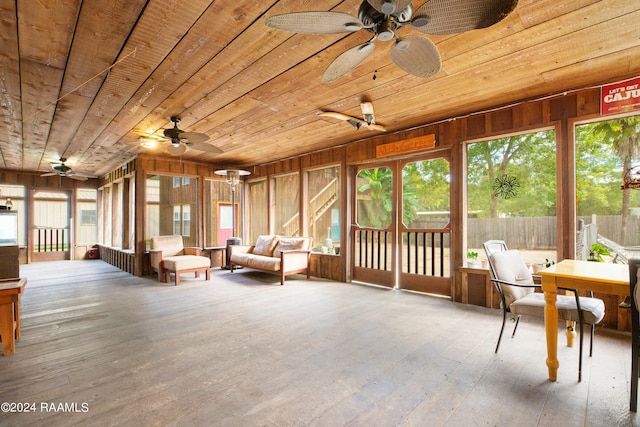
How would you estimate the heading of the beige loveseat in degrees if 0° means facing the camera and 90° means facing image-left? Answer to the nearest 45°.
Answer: approximately 45°

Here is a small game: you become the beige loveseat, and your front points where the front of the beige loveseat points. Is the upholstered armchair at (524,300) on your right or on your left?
on your left

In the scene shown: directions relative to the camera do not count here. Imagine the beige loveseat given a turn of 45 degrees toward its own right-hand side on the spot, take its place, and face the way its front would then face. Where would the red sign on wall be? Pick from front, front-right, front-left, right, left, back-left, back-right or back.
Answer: back-left

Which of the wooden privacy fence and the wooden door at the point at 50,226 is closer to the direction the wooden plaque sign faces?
the wooden door

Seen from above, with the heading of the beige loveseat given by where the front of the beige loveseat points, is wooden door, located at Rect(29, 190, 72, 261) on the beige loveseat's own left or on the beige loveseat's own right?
on the beige loveseat's own right

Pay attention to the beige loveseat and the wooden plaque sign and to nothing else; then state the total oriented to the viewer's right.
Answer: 0

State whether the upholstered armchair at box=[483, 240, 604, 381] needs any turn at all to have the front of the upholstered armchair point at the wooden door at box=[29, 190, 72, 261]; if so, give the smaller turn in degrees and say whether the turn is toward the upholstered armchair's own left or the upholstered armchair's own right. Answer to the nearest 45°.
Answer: approximately 135° to the upholstered armchair's own right

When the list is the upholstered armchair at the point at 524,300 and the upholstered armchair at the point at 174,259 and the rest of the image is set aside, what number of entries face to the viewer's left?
0

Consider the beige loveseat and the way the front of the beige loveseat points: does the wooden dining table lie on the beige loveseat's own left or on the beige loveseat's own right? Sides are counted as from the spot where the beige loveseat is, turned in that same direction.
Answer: on the beige loveseat's own left
